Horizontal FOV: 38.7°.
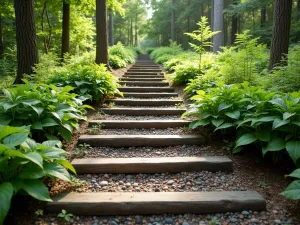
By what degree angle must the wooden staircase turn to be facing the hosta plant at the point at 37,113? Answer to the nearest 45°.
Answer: approximately 135° to its right

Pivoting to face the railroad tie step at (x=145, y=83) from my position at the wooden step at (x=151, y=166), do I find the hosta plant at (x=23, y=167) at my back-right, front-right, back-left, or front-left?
back-left

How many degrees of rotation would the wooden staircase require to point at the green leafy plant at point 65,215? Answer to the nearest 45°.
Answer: approximately 45° to its right

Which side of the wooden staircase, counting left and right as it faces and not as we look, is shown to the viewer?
front
